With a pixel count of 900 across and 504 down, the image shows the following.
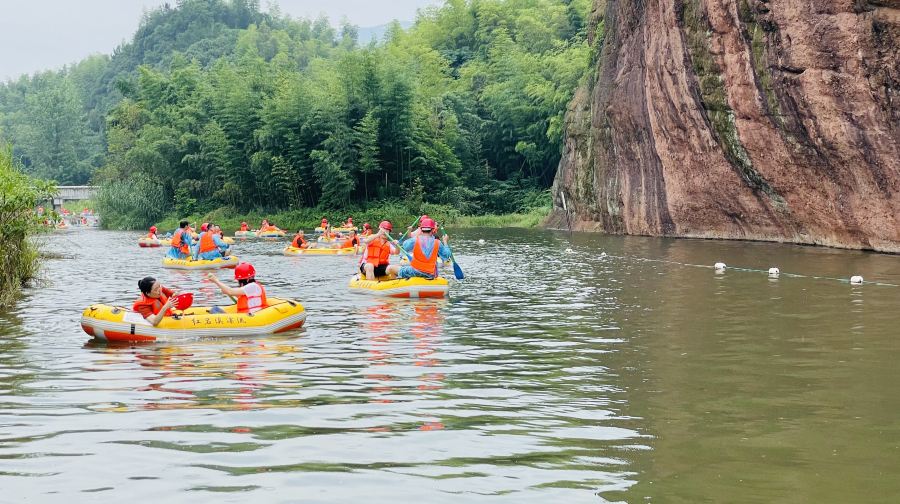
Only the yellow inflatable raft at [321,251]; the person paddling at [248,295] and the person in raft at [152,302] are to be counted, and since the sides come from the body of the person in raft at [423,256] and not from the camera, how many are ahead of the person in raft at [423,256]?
1

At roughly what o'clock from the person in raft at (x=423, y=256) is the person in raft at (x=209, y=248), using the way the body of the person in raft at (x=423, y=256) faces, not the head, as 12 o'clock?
the person in raft at (x=209, y=248) is roughly at 11 o'clock from the person in raft at (x=423, y=256).

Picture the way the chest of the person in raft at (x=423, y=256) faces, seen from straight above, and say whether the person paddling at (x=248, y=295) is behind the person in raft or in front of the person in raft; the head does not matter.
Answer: behind

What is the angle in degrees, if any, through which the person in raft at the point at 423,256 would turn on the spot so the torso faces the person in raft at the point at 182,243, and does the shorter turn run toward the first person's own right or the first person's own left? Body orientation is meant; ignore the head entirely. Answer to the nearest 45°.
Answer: approximately 45° to the first person's own left

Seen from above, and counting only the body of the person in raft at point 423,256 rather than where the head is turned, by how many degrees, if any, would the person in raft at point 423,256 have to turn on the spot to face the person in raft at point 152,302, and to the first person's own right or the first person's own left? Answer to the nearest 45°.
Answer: approximately 135° to the first person's own left

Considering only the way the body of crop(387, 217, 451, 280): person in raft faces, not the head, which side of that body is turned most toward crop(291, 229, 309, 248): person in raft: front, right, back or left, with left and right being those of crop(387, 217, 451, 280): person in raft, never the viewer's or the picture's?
front

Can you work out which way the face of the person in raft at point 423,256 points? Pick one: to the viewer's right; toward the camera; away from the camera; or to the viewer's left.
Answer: away from the camera

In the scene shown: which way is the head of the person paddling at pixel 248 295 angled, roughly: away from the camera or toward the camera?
away from the camera

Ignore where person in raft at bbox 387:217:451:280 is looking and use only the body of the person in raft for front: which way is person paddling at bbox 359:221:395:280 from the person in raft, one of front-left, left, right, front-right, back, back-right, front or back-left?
front-left

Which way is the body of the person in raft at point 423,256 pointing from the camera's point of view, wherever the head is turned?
away from the camera

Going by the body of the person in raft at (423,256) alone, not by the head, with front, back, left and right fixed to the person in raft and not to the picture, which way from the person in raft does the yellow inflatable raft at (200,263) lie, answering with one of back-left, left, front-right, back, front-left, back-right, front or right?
front-left
